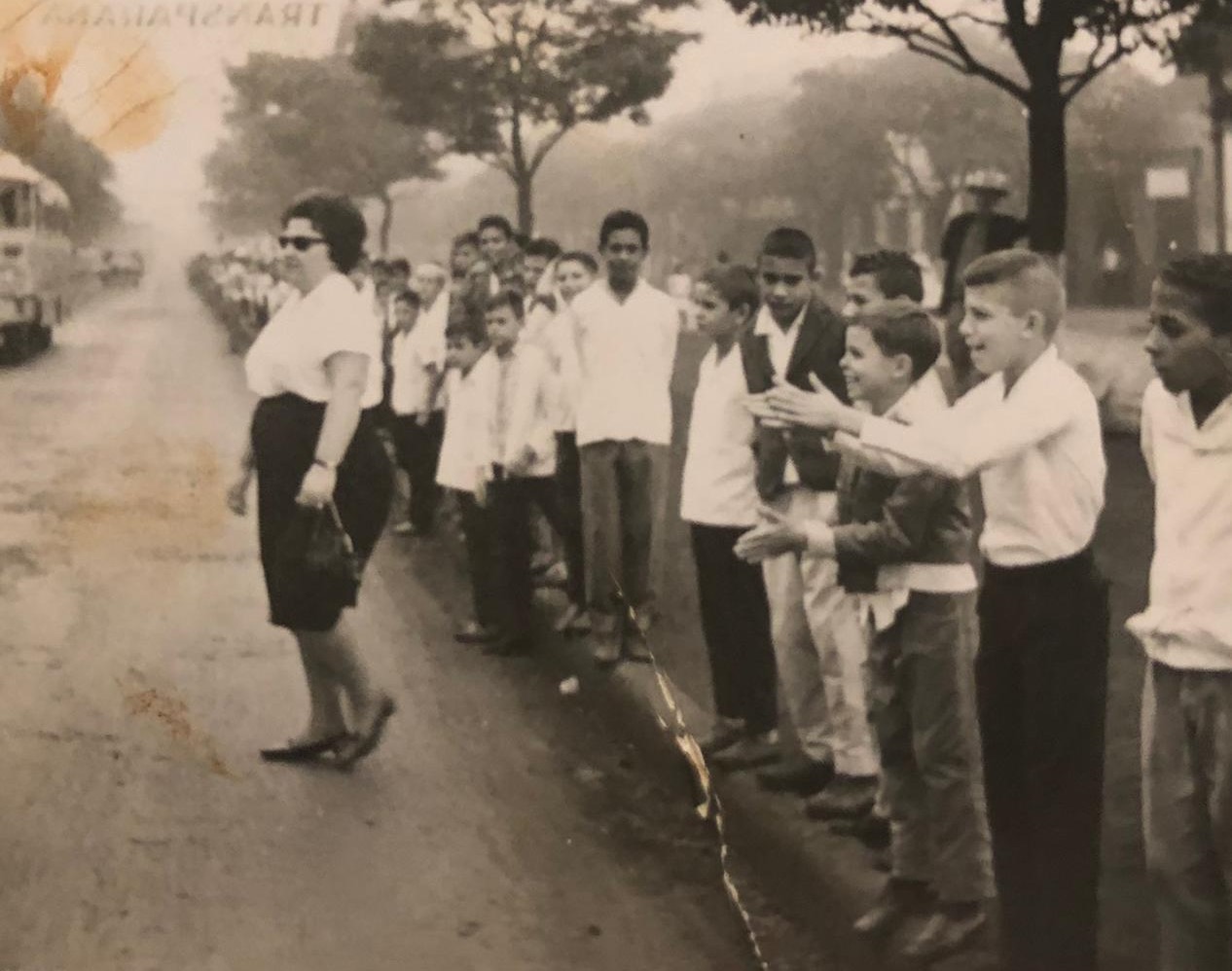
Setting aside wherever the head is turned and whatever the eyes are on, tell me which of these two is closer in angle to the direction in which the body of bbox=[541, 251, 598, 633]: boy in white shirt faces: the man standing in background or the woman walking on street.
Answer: the woman walking on street

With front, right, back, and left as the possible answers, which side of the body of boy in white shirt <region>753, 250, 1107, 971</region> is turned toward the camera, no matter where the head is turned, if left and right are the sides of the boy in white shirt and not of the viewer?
left

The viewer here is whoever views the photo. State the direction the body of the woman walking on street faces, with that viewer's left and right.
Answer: facing to the left of the viewer

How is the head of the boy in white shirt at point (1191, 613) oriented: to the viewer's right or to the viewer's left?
to the viewer's left

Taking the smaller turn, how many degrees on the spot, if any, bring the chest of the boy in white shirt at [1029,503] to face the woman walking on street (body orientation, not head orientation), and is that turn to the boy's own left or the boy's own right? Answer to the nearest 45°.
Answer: approximately 45° to the boy's own right

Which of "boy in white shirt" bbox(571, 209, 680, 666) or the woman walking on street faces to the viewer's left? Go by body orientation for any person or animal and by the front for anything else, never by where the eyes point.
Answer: the woman walking on street

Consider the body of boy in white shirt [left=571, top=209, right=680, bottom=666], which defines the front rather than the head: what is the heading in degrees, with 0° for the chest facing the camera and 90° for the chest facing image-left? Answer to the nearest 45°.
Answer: approximately 0°

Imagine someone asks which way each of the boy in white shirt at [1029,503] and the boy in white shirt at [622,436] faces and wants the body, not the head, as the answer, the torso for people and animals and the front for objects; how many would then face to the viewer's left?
1
